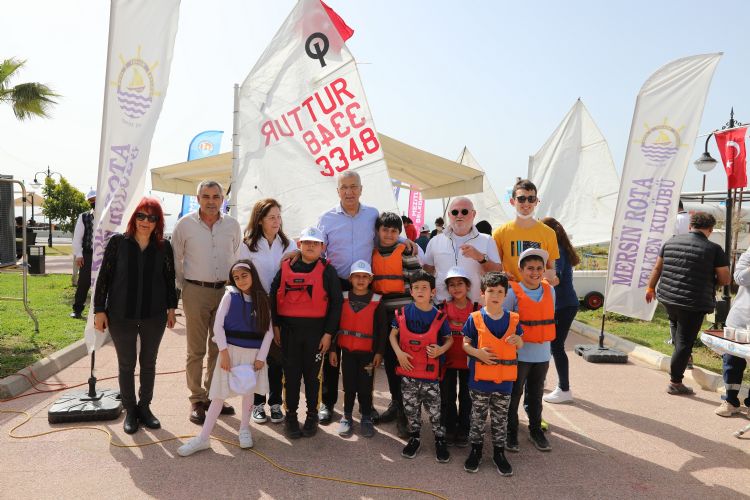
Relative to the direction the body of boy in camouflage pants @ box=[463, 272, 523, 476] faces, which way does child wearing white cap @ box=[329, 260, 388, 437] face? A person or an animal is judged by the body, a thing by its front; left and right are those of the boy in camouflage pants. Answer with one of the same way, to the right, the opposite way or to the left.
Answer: the same way

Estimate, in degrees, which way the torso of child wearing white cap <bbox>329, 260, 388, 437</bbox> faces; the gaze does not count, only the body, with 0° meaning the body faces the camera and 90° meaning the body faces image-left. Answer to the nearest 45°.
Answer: approximately 0°

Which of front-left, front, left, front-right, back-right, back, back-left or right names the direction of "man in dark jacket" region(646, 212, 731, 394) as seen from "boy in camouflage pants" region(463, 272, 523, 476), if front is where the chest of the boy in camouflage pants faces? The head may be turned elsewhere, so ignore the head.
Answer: back-left

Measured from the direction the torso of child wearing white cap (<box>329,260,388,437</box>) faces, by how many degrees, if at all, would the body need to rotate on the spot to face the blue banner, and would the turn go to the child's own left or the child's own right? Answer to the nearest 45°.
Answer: approximately 135° to the child's own right

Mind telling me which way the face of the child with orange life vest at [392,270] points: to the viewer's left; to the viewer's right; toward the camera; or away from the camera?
toward the camera

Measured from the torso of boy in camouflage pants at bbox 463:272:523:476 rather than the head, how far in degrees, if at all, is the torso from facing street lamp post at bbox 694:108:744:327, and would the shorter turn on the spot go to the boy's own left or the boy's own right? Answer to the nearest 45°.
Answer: approximately 135° to the boy's own left

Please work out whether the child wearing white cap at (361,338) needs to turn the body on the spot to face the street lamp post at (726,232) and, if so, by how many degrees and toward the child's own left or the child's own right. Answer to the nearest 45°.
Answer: approximately 135° to the child's own left

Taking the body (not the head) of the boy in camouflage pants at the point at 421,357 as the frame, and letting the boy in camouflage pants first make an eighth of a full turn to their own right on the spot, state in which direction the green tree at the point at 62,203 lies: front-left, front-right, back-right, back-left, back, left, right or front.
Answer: right

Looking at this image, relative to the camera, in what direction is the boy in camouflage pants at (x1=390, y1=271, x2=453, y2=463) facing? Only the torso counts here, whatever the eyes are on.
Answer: toward the camera

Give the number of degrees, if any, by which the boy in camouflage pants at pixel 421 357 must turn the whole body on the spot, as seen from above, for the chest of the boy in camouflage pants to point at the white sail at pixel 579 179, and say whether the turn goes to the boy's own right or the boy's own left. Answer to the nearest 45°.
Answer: approximately 180°

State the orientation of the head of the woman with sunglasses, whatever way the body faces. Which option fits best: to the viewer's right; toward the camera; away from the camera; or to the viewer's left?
toward the camera

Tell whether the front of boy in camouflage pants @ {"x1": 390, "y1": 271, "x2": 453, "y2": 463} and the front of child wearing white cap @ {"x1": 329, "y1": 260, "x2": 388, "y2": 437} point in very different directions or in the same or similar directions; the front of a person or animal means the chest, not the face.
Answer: same or similar directions

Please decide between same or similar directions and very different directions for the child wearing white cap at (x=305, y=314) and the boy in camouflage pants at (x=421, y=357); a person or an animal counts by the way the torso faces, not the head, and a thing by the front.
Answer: same or similar directions

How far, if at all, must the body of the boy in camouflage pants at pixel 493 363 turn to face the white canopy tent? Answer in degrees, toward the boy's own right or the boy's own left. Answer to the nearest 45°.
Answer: approximately 180°

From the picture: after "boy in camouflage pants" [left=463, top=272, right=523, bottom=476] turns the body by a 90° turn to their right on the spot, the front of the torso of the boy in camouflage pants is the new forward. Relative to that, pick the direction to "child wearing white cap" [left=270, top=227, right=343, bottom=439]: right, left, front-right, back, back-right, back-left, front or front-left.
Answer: front

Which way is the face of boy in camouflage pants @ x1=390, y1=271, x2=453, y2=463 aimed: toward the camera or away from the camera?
toward the camera

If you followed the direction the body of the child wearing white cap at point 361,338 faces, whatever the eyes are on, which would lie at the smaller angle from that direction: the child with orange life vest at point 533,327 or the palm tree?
the child with orange life vest

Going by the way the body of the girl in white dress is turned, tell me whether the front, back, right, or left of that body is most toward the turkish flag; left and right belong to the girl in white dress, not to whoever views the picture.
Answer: left

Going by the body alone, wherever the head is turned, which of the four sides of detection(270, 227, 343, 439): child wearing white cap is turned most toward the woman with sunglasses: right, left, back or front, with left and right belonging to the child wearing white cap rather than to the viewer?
right

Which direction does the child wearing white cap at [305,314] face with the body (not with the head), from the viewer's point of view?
toward the camera
